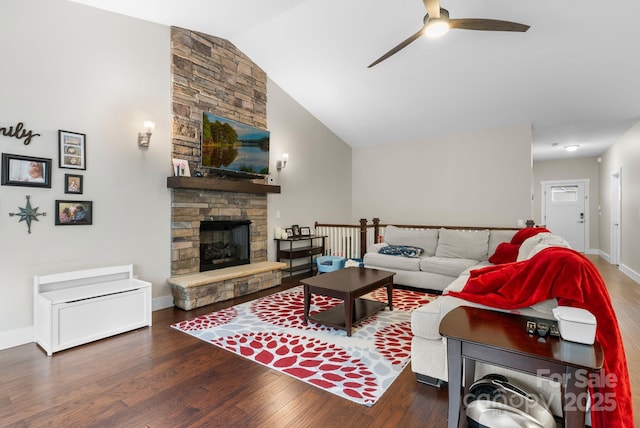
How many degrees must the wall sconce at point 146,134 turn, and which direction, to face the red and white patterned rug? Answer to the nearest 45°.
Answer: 0° — it already faces it

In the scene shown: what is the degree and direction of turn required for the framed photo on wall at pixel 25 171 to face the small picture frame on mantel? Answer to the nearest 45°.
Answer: approximately 45° to its left

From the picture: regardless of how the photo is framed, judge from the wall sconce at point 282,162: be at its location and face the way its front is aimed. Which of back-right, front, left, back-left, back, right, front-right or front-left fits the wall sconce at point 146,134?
right

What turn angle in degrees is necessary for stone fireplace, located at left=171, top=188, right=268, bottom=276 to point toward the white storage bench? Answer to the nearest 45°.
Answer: approximately 90° to its right

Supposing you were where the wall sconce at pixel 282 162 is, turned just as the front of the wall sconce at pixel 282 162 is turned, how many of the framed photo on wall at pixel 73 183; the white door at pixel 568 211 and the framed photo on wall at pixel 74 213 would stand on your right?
2

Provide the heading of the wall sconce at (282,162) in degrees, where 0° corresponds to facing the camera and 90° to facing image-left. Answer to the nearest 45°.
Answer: approximately 315°

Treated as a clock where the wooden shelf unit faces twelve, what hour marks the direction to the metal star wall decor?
The metal star wall decor is roughly at 3 o'clock from the wooden shelf unit.

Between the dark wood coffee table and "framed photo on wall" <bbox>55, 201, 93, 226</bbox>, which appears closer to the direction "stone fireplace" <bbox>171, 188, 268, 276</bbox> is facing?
the dark wood coffee table

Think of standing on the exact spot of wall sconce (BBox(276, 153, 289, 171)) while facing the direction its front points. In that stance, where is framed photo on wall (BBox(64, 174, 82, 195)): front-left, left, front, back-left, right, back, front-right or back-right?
right
